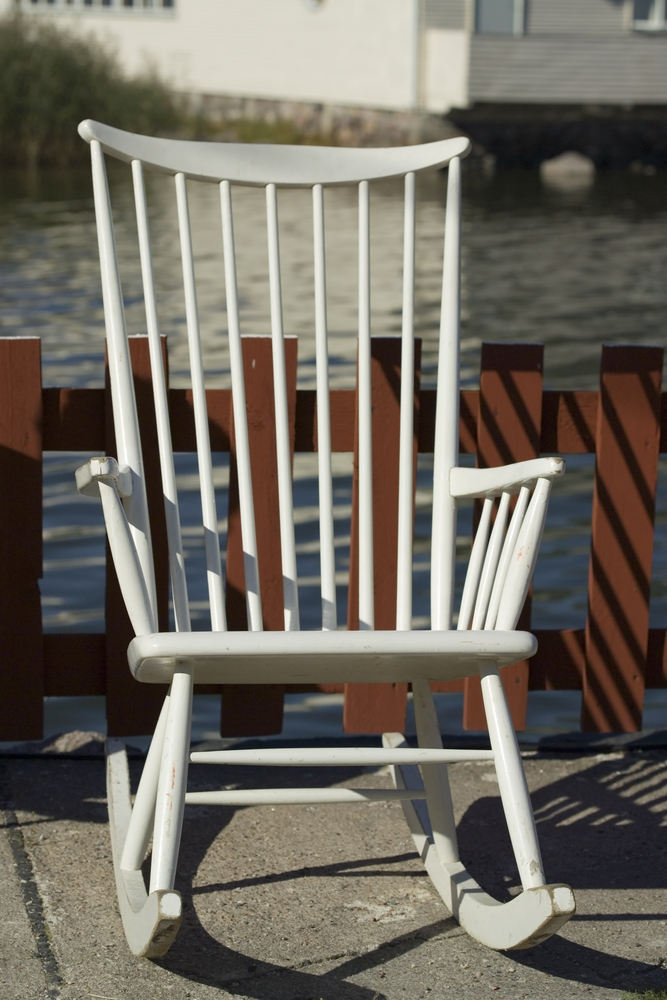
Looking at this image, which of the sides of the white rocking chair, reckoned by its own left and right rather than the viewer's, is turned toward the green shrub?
back

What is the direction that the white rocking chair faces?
toward the camera
